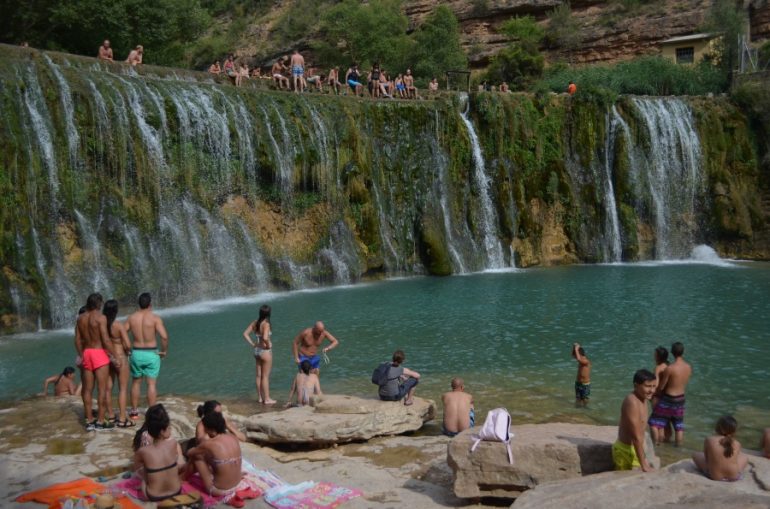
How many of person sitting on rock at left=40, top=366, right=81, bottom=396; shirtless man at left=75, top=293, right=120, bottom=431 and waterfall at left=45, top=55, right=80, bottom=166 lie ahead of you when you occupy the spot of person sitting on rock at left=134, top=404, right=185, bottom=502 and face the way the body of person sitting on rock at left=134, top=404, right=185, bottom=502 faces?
3

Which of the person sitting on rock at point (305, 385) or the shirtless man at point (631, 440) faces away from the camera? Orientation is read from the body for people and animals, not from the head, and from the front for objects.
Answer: the person sitting on rock

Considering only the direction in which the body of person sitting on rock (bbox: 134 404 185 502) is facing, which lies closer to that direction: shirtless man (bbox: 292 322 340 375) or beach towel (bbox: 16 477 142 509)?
the shirtless man

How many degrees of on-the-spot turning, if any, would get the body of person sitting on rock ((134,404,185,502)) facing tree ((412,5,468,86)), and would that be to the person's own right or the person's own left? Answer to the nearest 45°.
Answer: approximately 45° to the person's own right

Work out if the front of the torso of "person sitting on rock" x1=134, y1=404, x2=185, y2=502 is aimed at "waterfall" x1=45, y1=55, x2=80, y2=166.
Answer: yes

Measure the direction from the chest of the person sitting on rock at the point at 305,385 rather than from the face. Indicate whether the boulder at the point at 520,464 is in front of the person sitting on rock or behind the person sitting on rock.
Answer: behind

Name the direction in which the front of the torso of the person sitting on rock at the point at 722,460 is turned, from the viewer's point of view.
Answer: away from the camera

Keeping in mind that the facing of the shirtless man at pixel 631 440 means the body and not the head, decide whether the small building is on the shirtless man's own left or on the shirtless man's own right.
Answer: on the shirtless man's own left
